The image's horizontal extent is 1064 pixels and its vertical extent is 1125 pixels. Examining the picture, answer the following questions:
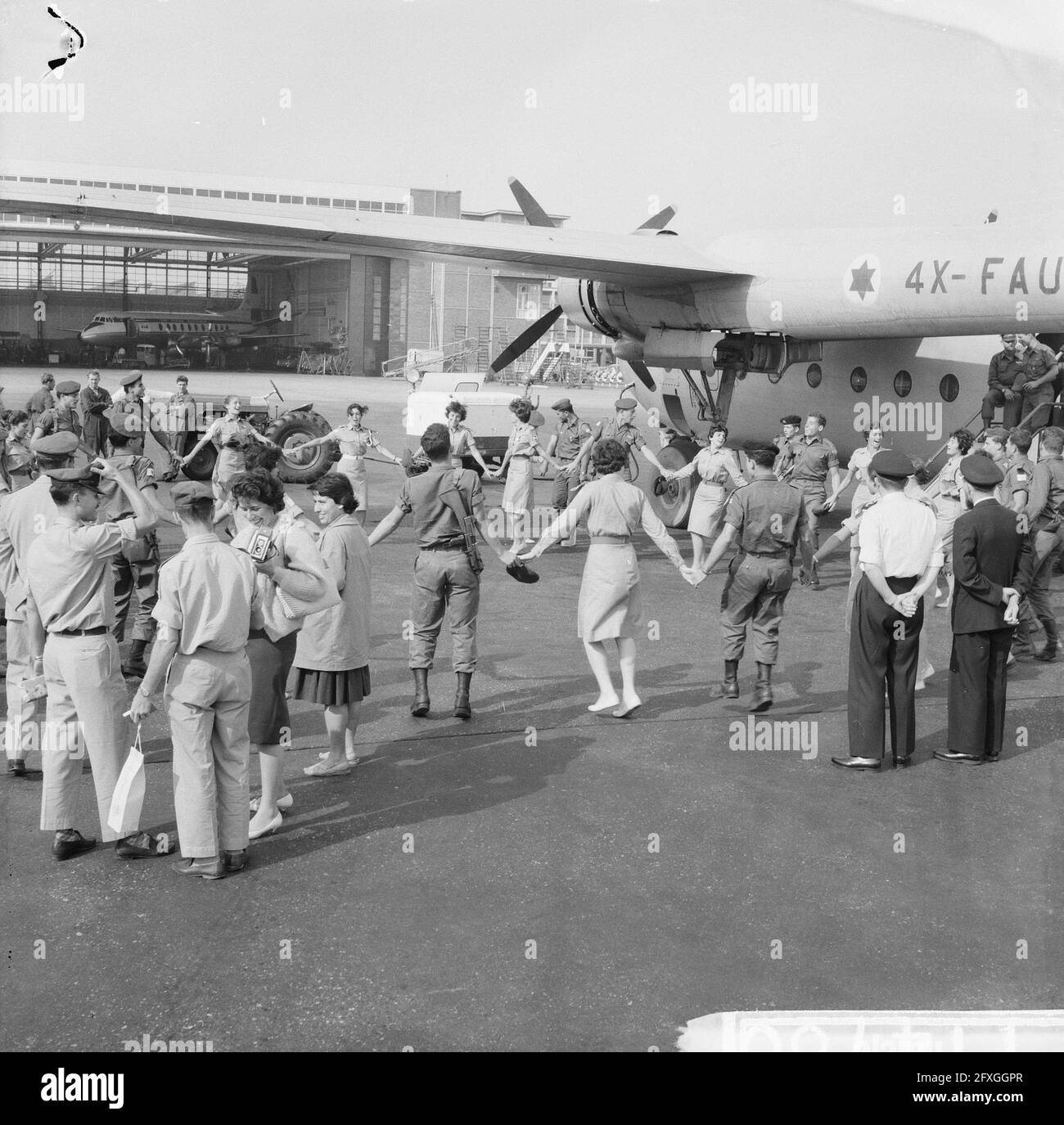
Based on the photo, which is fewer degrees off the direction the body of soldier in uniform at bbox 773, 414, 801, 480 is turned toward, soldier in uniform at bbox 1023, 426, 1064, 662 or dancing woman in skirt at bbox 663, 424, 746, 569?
the dancing woman in skirt

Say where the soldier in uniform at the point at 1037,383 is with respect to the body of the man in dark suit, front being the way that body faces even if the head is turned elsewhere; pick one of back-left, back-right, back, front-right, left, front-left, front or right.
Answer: front-right

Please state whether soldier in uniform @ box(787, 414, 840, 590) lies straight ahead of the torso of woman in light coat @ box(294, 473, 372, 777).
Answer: no

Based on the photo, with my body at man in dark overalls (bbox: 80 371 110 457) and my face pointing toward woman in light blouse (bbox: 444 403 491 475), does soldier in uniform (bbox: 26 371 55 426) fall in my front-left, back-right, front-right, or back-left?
back-left

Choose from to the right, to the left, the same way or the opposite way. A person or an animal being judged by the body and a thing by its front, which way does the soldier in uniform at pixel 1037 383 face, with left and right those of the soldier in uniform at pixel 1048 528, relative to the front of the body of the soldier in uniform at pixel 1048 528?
to the left

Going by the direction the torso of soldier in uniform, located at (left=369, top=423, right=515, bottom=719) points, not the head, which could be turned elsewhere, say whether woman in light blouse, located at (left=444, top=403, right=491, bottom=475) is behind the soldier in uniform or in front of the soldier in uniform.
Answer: in front

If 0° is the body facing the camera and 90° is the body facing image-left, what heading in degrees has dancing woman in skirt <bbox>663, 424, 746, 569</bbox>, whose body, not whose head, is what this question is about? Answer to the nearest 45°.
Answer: approximately 0°

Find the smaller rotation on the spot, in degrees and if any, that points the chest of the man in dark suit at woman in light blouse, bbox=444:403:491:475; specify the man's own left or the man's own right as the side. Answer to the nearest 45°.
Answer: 0° — they already face them

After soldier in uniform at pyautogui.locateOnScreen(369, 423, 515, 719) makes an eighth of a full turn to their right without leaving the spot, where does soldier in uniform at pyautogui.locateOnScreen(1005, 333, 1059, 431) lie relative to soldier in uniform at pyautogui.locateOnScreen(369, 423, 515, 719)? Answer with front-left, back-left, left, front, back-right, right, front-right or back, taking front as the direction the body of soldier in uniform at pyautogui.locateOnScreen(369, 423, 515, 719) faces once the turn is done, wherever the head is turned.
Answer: front

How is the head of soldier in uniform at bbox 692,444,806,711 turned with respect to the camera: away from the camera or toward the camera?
away from the camera

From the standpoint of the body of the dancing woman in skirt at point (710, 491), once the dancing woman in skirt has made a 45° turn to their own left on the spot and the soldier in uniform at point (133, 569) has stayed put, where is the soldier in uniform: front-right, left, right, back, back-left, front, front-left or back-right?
right

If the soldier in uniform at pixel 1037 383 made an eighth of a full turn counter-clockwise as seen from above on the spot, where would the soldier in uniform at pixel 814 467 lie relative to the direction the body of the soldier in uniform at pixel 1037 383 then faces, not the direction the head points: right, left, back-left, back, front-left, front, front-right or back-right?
front-right

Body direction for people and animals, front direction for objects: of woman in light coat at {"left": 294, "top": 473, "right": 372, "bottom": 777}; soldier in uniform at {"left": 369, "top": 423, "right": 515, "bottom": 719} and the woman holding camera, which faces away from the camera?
the soldier in uniform

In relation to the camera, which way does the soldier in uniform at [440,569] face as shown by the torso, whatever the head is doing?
away from the camera

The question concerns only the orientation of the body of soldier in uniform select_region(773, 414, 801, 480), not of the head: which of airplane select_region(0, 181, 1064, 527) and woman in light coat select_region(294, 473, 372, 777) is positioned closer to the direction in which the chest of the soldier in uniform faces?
the woman in light coat
